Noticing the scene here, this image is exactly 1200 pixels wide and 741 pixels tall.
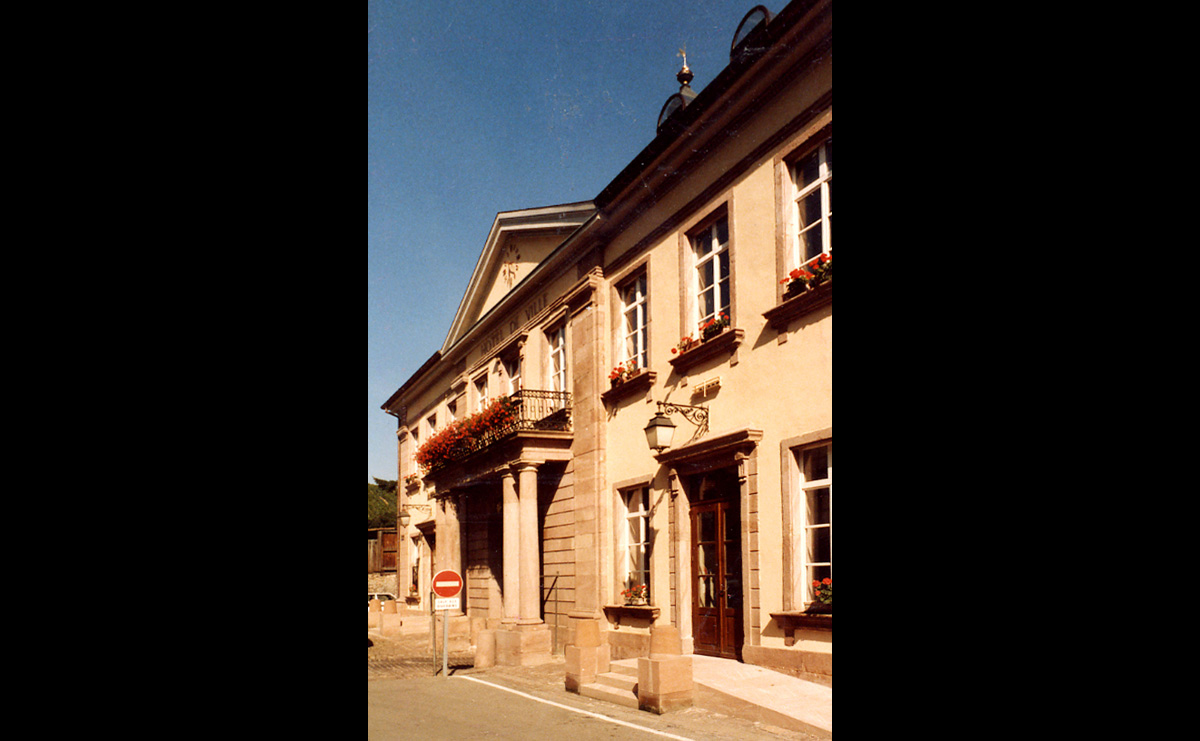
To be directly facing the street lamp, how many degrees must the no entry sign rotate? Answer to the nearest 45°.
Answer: approximately 45° to its left

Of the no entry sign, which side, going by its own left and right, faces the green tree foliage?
back

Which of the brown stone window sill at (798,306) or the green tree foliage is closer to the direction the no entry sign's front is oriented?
the brown stone window sill

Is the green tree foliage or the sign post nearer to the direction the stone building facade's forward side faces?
the sign post

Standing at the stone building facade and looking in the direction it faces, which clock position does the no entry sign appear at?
The no entry sign is roughly at 2 o'clock from the stone building facade.

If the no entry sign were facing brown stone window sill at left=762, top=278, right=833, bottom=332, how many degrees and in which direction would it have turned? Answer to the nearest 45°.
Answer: approximately 45° to its left

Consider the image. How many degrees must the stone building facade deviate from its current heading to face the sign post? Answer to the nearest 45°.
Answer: approximately 45° to its right

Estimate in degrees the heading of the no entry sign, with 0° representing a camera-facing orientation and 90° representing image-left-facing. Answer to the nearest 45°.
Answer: approximately 0°

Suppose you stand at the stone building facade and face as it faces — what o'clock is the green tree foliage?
The green tree foliage is roughly at 4 o'clock from the stone building facade.

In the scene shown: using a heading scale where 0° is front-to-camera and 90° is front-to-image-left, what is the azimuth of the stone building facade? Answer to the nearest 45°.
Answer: approximately 45°
